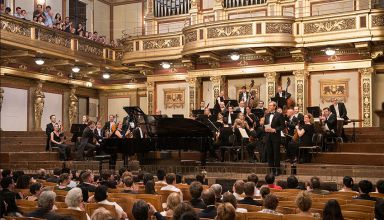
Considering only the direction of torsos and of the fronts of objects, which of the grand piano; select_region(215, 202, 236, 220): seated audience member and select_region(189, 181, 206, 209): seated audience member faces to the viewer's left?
the grand piano

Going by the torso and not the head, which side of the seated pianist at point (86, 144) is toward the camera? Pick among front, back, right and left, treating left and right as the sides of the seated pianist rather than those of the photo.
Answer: right

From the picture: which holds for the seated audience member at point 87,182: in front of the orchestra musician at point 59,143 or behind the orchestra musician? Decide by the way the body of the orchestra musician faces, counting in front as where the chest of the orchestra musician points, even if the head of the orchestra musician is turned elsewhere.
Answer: in front

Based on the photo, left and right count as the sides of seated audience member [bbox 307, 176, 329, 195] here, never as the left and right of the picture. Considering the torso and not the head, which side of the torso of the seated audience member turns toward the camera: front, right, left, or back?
back

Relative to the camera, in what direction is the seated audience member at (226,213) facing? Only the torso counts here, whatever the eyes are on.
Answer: away from the camera

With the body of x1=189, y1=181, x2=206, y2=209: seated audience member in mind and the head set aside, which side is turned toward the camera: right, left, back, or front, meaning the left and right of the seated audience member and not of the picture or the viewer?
back

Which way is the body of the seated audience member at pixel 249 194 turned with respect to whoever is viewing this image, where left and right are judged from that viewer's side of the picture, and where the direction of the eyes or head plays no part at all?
facing away from the viewer

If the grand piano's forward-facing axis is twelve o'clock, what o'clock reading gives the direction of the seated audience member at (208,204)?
The seated audience member is roughly at 9 o'clock from the grand piano.

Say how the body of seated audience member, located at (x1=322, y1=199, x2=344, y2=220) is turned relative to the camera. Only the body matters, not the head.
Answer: away from the camera

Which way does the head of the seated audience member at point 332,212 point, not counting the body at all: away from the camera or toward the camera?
away from the camera

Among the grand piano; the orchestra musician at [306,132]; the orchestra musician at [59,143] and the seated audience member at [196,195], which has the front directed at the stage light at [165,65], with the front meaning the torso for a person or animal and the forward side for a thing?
the seated audience member

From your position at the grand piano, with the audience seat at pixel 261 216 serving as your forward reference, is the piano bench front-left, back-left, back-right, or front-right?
front-right

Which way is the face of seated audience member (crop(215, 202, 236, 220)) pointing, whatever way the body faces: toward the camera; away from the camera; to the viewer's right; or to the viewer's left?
away from the camera

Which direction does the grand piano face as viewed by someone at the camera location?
facing to the left of the viewer

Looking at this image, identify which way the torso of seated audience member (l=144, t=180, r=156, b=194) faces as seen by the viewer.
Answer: away from the camera

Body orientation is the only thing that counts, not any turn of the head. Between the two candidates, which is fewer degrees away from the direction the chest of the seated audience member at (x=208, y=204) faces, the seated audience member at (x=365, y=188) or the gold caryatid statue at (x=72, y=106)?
the gold caryatid statue
